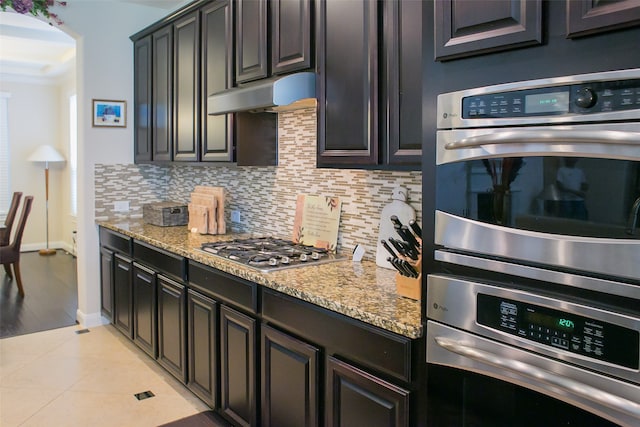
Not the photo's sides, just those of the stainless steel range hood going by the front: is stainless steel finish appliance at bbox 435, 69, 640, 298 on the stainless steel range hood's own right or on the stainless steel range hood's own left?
on the stainless steel range hood's own left

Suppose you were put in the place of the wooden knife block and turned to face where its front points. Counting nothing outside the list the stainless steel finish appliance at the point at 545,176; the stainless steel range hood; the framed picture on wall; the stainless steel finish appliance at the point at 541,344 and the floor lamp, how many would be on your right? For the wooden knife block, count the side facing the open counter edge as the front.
3

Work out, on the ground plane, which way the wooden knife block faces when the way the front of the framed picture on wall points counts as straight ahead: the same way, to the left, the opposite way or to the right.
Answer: to the right

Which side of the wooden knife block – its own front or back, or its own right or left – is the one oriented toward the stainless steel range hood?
right

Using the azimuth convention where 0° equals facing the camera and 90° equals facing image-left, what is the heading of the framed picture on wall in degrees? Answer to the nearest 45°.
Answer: approximately 0°

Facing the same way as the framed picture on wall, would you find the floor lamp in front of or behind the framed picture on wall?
behind
